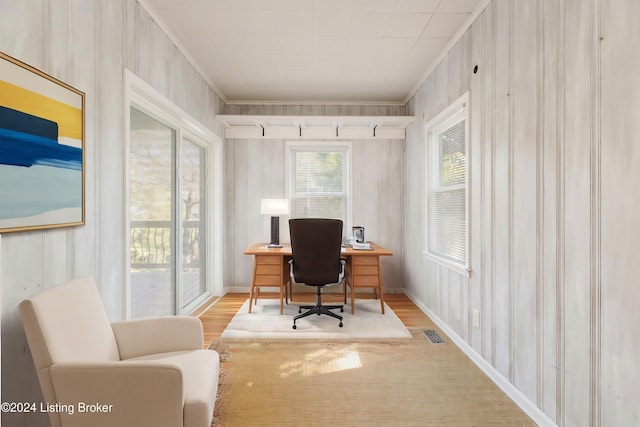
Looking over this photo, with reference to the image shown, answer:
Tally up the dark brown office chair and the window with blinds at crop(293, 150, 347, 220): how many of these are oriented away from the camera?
1

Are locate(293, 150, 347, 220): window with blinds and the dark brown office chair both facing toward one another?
yes

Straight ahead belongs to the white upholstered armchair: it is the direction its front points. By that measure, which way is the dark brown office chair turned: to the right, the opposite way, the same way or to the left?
to the left

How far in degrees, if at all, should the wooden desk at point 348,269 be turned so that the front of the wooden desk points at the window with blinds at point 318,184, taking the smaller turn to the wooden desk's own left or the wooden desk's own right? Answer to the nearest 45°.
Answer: approximately 180°

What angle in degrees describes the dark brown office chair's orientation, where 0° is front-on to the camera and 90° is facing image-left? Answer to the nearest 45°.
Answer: approximately 180°

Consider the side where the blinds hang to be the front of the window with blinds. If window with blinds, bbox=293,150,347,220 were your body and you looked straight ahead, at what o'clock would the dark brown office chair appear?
The dark brown office chair is roughly at 12 o'clock from the window with blinds.

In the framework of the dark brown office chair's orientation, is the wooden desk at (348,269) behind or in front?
in front

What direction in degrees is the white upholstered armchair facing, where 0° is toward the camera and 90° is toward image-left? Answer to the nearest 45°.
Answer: approximately 315°

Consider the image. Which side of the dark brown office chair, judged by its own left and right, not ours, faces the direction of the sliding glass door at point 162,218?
left

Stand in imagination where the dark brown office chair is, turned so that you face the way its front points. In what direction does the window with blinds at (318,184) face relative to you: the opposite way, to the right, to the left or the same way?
the opposite way

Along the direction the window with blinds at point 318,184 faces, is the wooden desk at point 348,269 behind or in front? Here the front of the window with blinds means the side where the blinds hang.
in front

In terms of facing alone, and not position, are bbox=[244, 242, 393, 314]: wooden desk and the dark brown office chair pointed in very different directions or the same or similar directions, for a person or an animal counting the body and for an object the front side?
very different directions

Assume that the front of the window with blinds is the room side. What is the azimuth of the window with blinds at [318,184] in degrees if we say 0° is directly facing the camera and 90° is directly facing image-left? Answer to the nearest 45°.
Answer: approximately 0°

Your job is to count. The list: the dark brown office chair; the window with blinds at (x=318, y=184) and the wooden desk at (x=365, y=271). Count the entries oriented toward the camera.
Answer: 2
